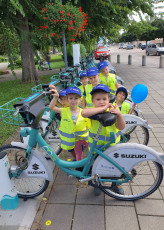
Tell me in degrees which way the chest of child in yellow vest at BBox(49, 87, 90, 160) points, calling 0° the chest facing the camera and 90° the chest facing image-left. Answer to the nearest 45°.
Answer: approximately 0°

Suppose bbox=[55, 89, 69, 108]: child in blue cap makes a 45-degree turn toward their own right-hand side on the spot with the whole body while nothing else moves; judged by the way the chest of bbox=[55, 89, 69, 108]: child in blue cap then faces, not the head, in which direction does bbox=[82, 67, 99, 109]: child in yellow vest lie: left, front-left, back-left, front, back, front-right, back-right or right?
back

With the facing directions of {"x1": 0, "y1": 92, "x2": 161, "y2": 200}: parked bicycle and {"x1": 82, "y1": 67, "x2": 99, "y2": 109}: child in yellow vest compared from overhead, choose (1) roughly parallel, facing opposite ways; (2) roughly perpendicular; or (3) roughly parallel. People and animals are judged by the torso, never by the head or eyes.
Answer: roughly perpendicular

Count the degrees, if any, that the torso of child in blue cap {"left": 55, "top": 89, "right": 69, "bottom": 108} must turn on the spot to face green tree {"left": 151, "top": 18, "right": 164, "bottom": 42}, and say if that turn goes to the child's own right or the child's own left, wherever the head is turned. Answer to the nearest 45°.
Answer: approximately 135° to the child's own left

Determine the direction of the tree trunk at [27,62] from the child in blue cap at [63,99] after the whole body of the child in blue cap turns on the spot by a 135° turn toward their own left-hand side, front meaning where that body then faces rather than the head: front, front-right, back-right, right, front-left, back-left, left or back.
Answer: front-left

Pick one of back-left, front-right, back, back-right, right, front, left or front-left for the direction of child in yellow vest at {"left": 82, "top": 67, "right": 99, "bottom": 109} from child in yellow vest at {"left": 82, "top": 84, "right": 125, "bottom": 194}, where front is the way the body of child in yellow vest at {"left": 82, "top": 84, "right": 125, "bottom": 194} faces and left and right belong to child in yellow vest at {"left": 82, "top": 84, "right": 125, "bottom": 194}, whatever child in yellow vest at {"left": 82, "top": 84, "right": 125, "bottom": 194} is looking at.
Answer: back

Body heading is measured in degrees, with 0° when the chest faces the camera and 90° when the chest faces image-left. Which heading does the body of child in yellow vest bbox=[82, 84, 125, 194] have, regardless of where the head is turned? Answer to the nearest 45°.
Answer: approximately 0°
